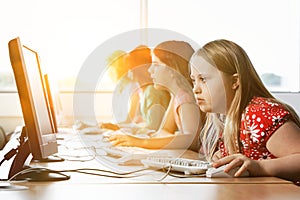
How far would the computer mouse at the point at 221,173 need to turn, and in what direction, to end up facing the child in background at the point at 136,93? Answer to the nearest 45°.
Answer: approximately 90° to its right

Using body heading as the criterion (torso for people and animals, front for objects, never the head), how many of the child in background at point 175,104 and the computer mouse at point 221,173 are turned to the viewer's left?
2

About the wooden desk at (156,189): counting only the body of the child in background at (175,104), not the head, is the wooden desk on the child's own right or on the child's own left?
on the child's own left

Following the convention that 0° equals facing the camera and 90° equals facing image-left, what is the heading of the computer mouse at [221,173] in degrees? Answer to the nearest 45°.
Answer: approximately 90°

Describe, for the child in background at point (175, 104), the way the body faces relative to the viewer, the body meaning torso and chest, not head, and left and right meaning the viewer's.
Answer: facing to the left of the viewer

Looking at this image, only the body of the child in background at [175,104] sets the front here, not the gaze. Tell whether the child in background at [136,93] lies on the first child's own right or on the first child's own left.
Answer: on the first child's own right

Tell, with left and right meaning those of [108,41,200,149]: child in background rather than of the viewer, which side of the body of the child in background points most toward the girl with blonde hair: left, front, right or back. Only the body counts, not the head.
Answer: left

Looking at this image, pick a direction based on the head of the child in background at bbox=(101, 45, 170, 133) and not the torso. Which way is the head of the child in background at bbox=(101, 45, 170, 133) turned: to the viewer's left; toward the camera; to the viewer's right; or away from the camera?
to the viewer's left

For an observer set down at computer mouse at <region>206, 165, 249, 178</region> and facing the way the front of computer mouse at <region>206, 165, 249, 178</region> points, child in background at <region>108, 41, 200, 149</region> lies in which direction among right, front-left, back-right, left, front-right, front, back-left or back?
right

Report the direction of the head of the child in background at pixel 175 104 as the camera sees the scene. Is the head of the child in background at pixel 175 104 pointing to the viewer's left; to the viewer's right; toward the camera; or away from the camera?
to the viewer's left
